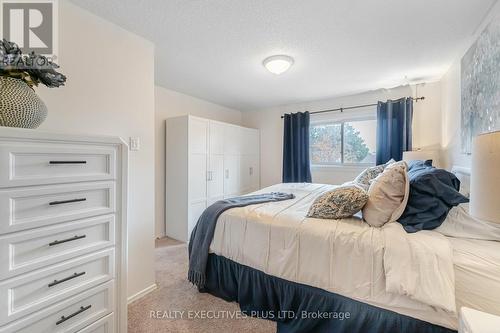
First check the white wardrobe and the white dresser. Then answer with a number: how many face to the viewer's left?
0

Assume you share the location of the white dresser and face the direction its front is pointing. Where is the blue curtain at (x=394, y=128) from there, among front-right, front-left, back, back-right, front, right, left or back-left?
front-left

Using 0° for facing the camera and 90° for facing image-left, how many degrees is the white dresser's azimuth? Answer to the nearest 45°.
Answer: approximately 315°

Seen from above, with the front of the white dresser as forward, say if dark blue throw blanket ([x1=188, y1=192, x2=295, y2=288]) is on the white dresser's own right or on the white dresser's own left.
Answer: on the white dresser's own left

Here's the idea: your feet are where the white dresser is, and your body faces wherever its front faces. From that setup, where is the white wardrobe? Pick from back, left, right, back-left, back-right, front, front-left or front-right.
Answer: left

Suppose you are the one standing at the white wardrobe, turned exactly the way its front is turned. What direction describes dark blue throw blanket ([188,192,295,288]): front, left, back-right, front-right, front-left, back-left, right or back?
front-right

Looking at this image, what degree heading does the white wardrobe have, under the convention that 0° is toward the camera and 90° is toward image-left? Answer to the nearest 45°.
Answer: approximately 315°

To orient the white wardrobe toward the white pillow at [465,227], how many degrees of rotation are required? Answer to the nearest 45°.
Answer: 0° — it already faces it

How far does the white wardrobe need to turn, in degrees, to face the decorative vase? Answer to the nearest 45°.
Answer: approximately 45° to its right
